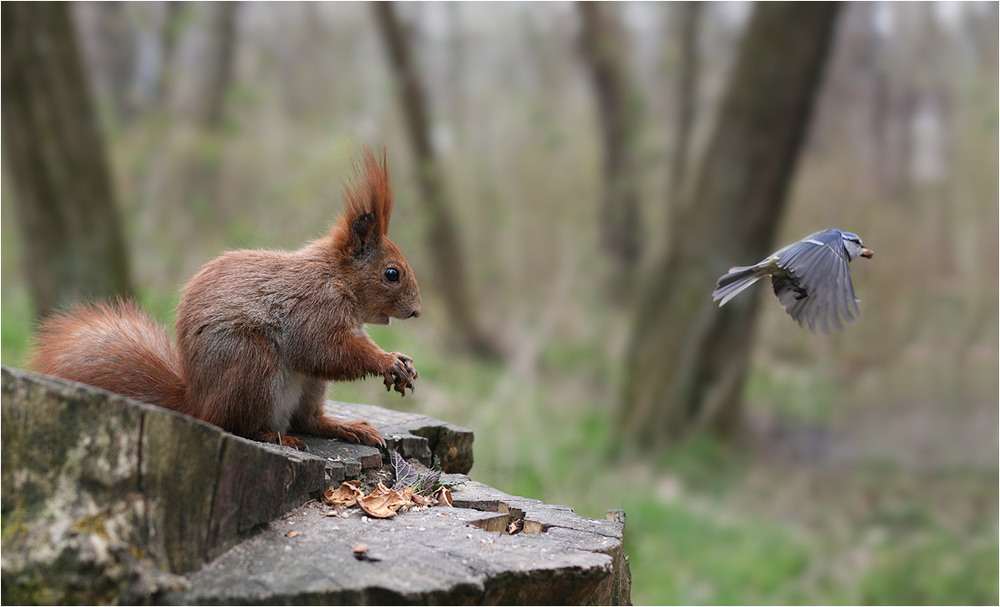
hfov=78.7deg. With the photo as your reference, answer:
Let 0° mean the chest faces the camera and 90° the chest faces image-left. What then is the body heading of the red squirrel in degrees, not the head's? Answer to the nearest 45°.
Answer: approximately 270°

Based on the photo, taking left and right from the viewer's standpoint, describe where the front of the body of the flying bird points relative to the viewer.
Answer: facing to the right of the viewer

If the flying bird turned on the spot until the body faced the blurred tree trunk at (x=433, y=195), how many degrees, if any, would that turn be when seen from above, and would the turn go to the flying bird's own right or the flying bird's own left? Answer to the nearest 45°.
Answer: approximately 135° to the flying bird's own left

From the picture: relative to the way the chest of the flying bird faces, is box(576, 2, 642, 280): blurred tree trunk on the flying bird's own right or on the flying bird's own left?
on the flying bird's own left

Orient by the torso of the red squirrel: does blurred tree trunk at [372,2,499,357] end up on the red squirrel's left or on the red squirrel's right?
on the red squirrel's left

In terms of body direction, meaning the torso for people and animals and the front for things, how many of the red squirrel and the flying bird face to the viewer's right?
2

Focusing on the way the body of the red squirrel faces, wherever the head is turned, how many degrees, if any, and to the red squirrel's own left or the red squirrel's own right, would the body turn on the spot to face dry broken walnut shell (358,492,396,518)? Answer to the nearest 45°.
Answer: approximately 45° to the red squirrel's own right

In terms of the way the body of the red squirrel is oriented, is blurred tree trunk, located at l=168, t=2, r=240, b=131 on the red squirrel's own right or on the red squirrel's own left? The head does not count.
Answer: on the red squirrel's own left

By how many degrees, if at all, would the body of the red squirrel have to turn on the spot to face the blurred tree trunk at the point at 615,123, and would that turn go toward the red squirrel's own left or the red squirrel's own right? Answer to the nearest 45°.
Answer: approximately 45° to the red squirrel's own left

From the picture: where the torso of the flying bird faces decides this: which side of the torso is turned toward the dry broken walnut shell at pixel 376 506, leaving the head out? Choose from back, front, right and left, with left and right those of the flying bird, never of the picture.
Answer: back

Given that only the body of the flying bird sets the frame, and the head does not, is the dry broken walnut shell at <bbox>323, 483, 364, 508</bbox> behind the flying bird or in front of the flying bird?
behind

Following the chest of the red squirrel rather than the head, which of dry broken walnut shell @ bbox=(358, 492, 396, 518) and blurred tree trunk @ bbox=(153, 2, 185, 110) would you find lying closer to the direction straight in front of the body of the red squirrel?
the dry broken walnut shell

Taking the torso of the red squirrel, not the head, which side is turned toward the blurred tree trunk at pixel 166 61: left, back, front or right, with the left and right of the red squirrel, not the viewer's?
left

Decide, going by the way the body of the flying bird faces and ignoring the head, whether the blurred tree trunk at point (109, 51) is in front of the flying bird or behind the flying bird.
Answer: behind
